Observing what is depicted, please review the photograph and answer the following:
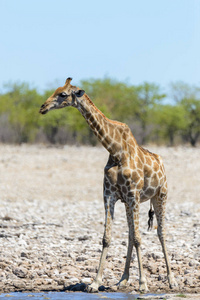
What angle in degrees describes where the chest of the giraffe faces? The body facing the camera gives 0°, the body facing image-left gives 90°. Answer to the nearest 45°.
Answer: approximately 45°
